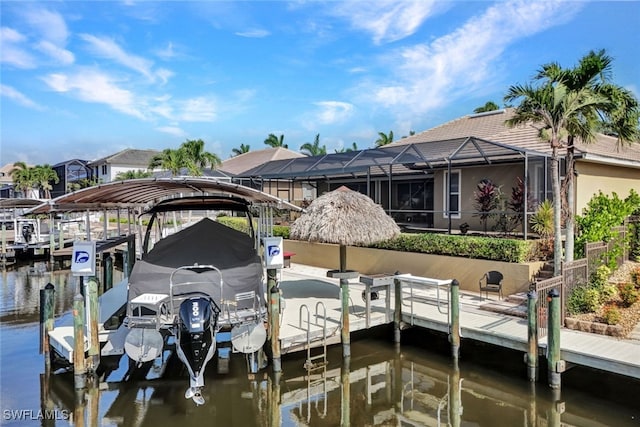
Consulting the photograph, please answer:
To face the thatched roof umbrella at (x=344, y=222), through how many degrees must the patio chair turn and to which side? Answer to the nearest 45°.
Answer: approximately 45° to its right

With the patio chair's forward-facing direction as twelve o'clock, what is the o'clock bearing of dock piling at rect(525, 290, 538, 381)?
The dock piling is roughly at 10 o'clock from the patio chair.

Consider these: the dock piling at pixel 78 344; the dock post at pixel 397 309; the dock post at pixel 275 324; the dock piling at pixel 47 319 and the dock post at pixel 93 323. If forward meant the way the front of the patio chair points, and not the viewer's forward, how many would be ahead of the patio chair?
5

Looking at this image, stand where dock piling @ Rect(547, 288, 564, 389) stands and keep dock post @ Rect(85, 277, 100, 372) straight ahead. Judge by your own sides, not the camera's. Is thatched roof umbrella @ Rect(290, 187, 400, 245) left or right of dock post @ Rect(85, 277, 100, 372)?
right

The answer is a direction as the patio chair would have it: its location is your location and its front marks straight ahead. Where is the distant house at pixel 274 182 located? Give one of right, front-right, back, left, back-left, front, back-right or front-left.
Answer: right

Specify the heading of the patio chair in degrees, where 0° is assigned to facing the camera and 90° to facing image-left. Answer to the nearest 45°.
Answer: approximately 45°

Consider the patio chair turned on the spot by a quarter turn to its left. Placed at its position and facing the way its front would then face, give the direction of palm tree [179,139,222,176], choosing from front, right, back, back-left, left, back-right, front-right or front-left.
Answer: back

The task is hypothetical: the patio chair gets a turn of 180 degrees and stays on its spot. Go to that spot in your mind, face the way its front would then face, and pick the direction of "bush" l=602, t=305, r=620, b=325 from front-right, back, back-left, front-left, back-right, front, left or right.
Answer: right

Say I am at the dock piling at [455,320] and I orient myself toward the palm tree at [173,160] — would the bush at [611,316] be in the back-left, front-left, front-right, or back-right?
back-right
